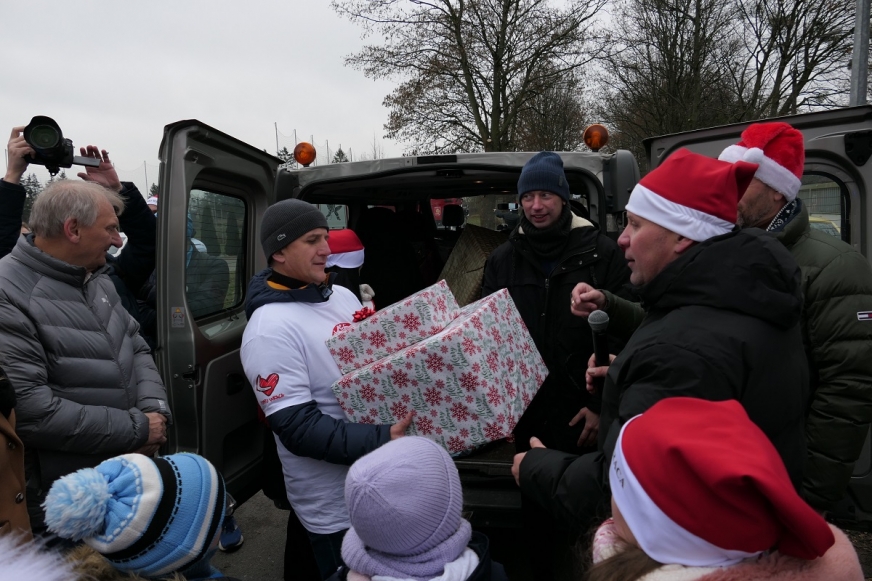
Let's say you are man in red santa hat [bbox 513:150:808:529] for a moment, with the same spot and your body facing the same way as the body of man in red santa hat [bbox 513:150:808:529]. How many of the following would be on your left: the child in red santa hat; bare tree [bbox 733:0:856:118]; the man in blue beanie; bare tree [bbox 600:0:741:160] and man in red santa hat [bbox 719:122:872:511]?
1

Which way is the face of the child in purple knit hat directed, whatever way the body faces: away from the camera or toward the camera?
away from the camera

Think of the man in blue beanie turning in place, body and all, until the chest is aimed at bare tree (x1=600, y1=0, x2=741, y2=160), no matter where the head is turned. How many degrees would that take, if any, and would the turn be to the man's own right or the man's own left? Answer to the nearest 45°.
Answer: approximately 180°

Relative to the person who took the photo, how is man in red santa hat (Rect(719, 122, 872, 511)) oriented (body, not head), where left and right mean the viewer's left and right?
facing to the left of the viewer

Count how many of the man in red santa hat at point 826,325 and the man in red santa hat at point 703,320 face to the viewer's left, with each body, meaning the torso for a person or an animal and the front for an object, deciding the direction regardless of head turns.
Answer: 2

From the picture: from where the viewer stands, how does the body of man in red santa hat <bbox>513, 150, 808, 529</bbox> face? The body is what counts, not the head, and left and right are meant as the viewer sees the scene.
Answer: facing to the left of the viewer

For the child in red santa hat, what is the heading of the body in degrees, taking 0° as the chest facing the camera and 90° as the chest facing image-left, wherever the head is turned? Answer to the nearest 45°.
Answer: approximately 135°

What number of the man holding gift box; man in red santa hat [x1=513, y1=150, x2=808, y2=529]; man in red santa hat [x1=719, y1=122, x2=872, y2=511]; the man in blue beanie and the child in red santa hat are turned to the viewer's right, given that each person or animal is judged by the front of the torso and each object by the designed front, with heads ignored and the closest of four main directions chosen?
1

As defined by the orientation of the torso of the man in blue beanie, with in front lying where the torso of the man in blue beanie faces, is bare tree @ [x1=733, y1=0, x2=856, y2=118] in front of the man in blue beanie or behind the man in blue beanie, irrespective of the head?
behind

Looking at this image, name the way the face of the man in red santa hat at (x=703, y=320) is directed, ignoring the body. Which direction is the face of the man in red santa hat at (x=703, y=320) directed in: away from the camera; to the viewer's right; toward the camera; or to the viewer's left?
to the viewer's left

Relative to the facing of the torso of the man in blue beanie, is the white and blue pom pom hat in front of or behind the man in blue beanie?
in front

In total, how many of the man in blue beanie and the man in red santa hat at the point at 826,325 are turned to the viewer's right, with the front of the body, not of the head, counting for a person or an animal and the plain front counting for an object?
0

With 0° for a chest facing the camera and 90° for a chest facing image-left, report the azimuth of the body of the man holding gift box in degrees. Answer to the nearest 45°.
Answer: approximately 270°

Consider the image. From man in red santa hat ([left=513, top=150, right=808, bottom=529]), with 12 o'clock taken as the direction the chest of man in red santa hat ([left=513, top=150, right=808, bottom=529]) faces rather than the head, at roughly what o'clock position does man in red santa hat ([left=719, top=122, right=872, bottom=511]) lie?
man in red santa hat ([left=719, top=122, right=872, bottom=511]) is roughly at 4 o'clock from man in red santa hat ([left=513, top=150, right=808, bottom=529]).

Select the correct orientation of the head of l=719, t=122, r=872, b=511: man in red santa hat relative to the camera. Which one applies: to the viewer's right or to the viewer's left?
to the viewer's left

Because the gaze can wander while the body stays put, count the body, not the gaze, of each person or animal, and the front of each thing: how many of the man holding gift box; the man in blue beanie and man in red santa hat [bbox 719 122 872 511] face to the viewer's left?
1

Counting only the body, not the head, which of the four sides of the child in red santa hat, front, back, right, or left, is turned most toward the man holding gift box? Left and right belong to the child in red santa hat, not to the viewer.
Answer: front

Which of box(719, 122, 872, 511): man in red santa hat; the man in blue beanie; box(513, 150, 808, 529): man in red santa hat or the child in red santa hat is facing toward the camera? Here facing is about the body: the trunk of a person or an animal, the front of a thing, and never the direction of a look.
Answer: the man in blue beanie

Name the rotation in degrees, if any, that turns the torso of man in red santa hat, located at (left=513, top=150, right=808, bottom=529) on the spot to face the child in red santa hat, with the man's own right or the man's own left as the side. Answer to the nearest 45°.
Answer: approximately 90° to the man's own left

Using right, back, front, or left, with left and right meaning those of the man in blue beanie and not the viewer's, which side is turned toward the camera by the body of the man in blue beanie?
front

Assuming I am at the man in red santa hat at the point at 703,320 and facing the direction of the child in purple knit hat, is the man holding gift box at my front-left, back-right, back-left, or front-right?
front-right

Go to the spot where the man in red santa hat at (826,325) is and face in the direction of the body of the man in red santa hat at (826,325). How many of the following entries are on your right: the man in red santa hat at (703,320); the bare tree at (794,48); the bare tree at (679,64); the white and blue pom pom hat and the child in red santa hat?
2

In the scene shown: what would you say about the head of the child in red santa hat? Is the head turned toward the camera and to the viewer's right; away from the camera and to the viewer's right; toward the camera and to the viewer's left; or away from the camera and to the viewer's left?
away from the camera and to the viewer's left
